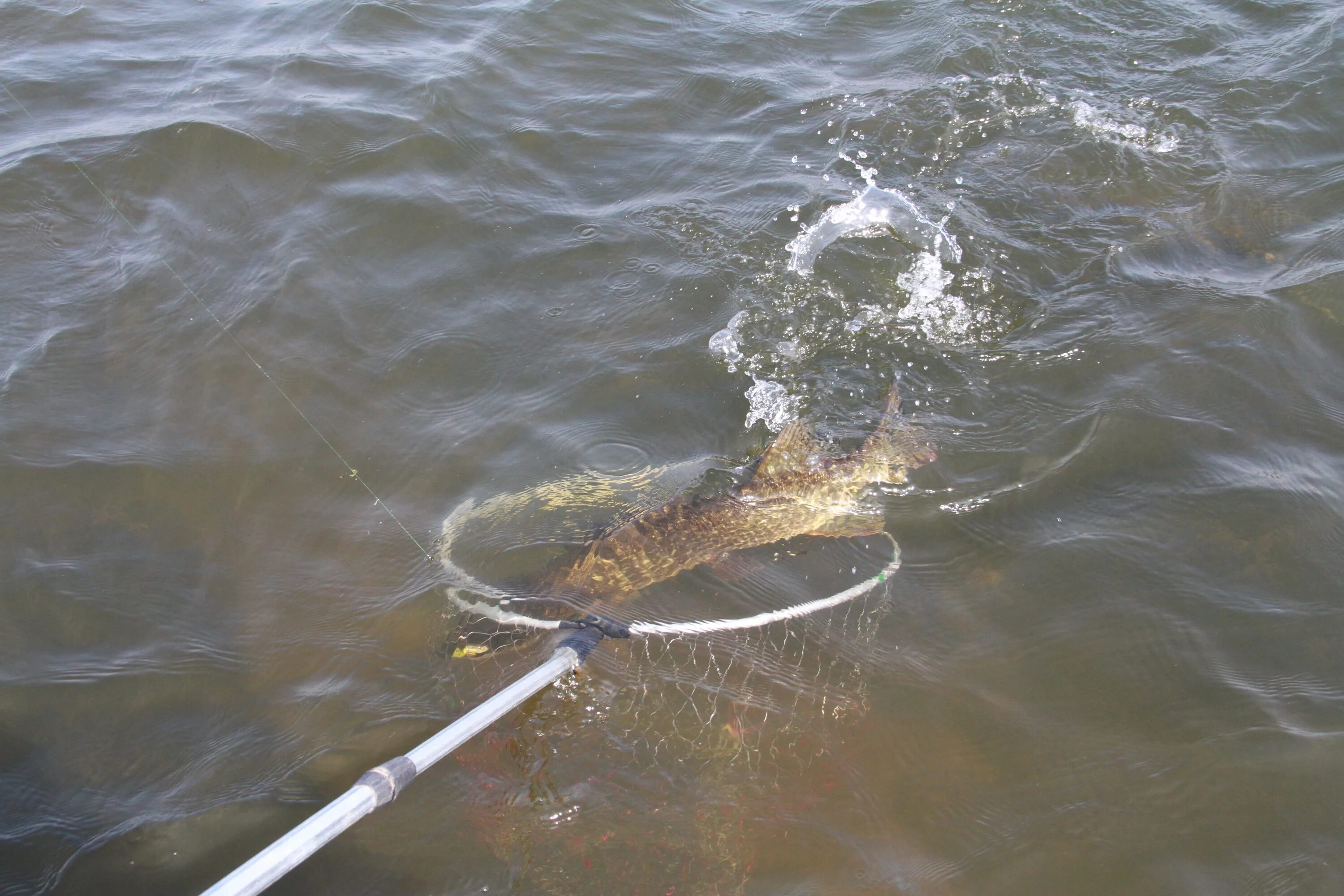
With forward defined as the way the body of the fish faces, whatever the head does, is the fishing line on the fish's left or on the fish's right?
on the fish's right

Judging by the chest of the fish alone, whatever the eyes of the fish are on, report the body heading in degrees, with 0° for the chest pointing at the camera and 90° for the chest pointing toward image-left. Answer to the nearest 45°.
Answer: approximately 45°
